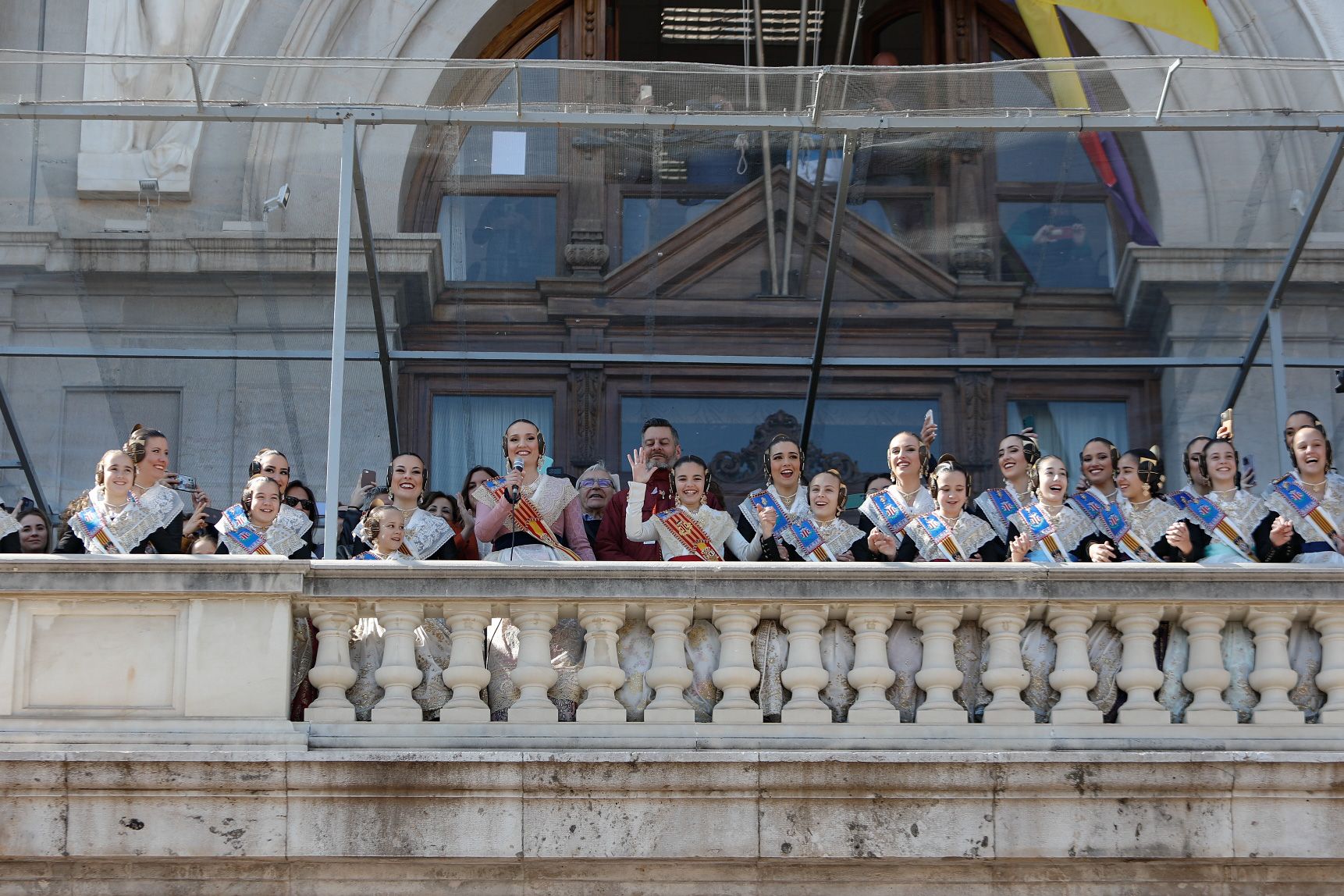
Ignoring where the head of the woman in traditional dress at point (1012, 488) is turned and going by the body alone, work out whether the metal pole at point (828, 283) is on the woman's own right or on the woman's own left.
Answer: on the woman's own right

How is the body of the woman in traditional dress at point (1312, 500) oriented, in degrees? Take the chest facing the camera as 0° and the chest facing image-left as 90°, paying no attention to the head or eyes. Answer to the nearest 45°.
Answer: approximately 0°

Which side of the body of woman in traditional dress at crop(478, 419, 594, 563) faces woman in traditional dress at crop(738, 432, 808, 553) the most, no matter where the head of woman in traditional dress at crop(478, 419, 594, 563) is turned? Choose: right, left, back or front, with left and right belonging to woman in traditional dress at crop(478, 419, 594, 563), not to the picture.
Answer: left

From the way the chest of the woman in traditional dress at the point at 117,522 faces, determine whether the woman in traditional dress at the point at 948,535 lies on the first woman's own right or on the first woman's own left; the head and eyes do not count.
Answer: on the first woman's own left

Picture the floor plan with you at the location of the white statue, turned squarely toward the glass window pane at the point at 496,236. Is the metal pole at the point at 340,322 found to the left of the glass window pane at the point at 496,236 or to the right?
right

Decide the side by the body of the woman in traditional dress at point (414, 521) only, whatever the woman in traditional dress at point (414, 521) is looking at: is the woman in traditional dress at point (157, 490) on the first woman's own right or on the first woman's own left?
on the first woman's own right

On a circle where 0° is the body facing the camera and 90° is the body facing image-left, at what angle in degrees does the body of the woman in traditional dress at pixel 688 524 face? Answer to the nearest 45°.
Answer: approximately 0°
